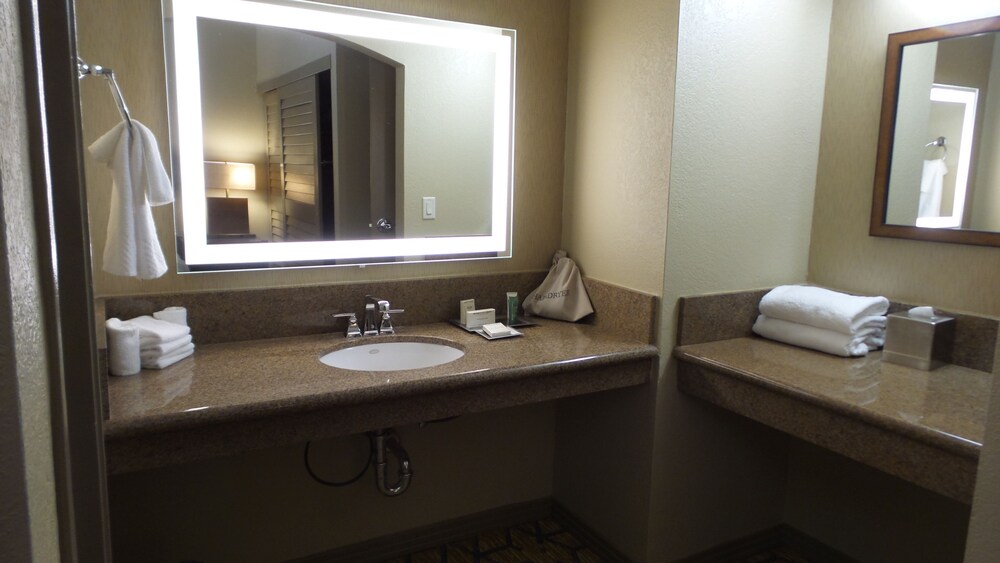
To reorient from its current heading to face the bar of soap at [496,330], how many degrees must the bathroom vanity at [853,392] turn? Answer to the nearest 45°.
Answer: approximately 45° to its right

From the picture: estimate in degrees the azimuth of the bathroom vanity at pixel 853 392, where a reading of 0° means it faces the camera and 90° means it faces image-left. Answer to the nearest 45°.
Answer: approximately 45°

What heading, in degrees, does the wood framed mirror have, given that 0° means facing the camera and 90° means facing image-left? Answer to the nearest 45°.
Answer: approximately 45°

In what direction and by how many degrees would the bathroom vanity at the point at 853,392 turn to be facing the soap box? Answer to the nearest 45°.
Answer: approximately 45° to its right

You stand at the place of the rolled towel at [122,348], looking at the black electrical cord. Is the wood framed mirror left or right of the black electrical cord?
right

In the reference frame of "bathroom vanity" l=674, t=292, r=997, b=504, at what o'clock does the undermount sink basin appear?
The undermount sink basin is roughly at 1 o'clock from the bathroom vanity.

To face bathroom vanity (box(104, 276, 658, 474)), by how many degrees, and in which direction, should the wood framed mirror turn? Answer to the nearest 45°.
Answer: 0° — it already faces it
